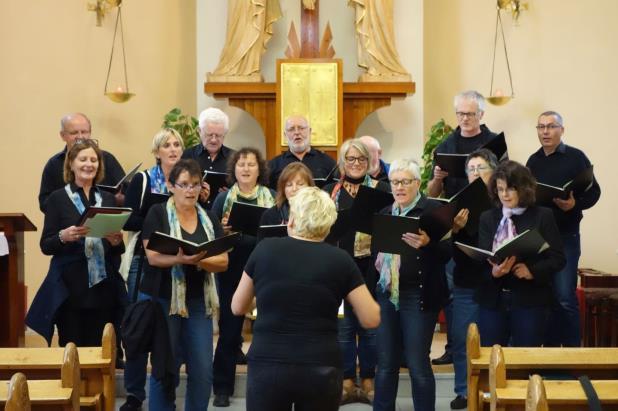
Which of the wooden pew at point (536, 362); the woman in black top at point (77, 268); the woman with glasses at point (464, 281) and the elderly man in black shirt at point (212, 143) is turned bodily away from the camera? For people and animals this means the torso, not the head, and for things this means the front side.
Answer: the wooden pew

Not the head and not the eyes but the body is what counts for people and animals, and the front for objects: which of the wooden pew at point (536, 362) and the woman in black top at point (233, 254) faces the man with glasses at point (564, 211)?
the wooden pew

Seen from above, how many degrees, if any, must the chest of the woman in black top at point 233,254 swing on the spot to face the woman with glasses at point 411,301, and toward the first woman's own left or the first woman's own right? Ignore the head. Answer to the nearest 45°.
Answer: approximately 45° to the first woman's own left

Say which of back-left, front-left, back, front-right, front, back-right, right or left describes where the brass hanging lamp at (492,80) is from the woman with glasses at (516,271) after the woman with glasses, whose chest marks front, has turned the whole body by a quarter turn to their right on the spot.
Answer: front-right

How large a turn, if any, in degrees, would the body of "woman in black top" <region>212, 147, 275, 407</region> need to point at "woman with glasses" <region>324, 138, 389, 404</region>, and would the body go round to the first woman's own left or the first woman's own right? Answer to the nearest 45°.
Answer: approximately 90° to the first woman's own left

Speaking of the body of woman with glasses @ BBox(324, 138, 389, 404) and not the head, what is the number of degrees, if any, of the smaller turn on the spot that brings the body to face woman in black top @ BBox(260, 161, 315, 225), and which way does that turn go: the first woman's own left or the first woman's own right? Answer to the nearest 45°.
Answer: approximately 45° to the first woman's own right

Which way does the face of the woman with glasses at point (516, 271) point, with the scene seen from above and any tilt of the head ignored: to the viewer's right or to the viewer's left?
to the viewer's left

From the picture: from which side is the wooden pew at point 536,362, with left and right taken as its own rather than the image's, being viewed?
back

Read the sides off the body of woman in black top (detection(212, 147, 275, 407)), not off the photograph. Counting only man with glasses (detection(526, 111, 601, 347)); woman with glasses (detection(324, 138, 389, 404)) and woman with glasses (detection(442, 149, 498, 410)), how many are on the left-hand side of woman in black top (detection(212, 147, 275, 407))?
3

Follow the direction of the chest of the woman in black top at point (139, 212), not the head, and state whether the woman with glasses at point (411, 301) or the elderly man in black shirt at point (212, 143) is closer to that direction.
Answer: the woman with glasses
